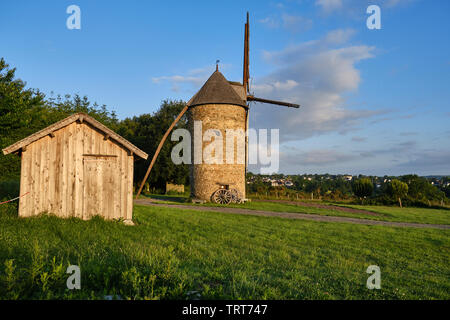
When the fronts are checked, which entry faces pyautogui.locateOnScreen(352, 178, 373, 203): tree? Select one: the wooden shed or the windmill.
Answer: the windmill

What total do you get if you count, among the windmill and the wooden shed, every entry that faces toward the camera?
1

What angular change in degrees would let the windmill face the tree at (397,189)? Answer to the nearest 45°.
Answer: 0° — it already faces it

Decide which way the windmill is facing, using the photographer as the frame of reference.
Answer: facing away from the viewer and to the right of the viewer

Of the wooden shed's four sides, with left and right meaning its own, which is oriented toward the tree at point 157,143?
back

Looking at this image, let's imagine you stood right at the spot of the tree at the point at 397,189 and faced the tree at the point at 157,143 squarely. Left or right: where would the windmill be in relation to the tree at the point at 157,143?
left

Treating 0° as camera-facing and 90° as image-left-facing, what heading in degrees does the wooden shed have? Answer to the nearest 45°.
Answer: approximately 0°

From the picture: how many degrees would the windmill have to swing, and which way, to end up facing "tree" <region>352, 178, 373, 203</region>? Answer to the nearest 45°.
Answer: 0° — it already faces it
